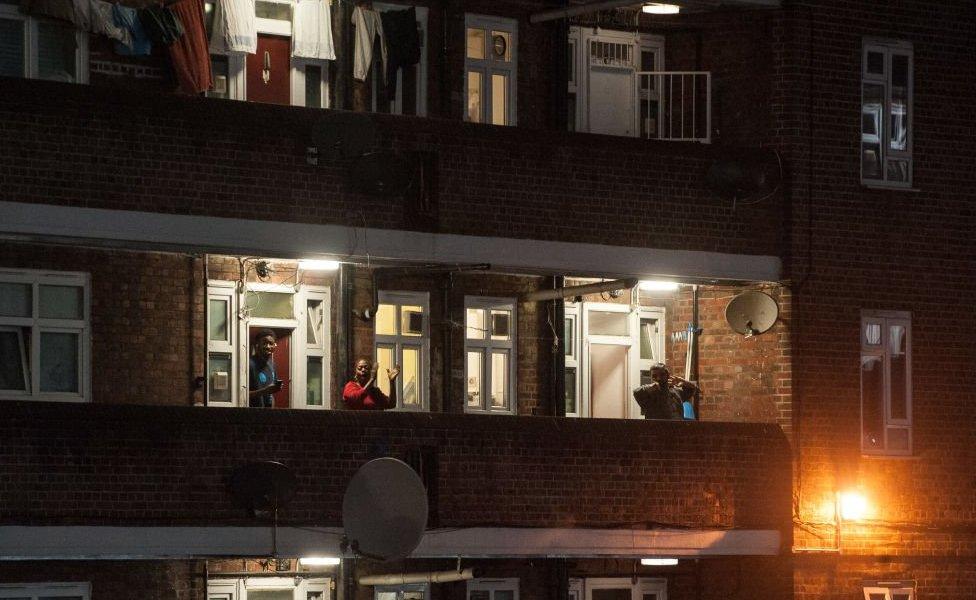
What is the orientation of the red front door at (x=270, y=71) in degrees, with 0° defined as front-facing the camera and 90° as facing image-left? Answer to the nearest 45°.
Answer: approximately 0°

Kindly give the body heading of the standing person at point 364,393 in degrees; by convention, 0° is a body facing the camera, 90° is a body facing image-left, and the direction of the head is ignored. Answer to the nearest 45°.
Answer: approximately 315°

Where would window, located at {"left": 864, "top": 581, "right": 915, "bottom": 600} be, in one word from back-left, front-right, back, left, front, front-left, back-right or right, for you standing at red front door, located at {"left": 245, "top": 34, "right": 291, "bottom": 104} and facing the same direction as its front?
left

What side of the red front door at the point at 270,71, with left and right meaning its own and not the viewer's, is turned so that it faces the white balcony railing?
left

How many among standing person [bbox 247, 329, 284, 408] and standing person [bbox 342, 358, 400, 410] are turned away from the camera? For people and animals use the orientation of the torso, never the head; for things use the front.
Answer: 0

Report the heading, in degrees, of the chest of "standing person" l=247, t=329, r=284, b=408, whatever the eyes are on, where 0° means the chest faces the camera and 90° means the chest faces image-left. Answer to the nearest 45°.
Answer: approximately 315°
